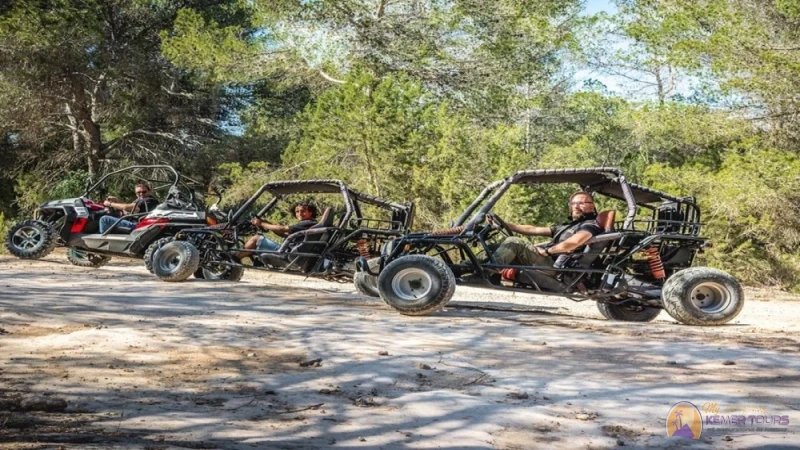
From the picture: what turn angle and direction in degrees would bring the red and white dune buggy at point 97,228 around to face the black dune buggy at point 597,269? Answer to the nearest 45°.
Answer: approximately 135° to its left

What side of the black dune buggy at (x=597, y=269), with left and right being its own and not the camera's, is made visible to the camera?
left

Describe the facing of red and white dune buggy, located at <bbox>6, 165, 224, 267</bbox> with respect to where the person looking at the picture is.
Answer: facing to the left of the viewer

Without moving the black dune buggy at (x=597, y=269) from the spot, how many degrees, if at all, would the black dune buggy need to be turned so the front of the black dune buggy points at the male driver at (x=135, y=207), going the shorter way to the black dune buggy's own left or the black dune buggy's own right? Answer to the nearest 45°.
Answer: approximately 45° to the black dune buggy's own right

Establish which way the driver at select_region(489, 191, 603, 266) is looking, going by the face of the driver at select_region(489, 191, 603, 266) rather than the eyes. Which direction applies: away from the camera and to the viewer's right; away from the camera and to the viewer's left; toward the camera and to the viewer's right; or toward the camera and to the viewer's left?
toward the camera and to the viewer's left

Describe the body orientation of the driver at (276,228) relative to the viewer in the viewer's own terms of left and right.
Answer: facing to the left of the viewer

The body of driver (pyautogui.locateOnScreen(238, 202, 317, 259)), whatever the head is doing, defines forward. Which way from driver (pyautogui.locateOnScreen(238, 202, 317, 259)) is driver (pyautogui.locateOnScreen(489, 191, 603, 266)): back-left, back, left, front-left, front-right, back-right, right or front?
back-left

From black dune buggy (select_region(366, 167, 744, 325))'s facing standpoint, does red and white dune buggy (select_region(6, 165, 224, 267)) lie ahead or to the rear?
ahead

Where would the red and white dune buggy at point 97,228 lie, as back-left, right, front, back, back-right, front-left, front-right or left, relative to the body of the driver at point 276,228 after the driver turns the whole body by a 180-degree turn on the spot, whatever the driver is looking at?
back-left

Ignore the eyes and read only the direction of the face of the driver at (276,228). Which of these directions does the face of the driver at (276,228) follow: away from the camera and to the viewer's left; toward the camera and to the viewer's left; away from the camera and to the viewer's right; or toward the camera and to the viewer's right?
toward the camera and to the viewer's left

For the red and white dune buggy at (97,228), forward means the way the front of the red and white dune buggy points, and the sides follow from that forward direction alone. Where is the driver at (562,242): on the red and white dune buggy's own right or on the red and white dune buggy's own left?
on the red and white dune buggy's own left

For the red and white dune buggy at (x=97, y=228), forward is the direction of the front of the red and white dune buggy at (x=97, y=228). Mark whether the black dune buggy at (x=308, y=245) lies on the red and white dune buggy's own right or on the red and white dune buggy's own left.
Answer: on the red and white dune buggy's own left
